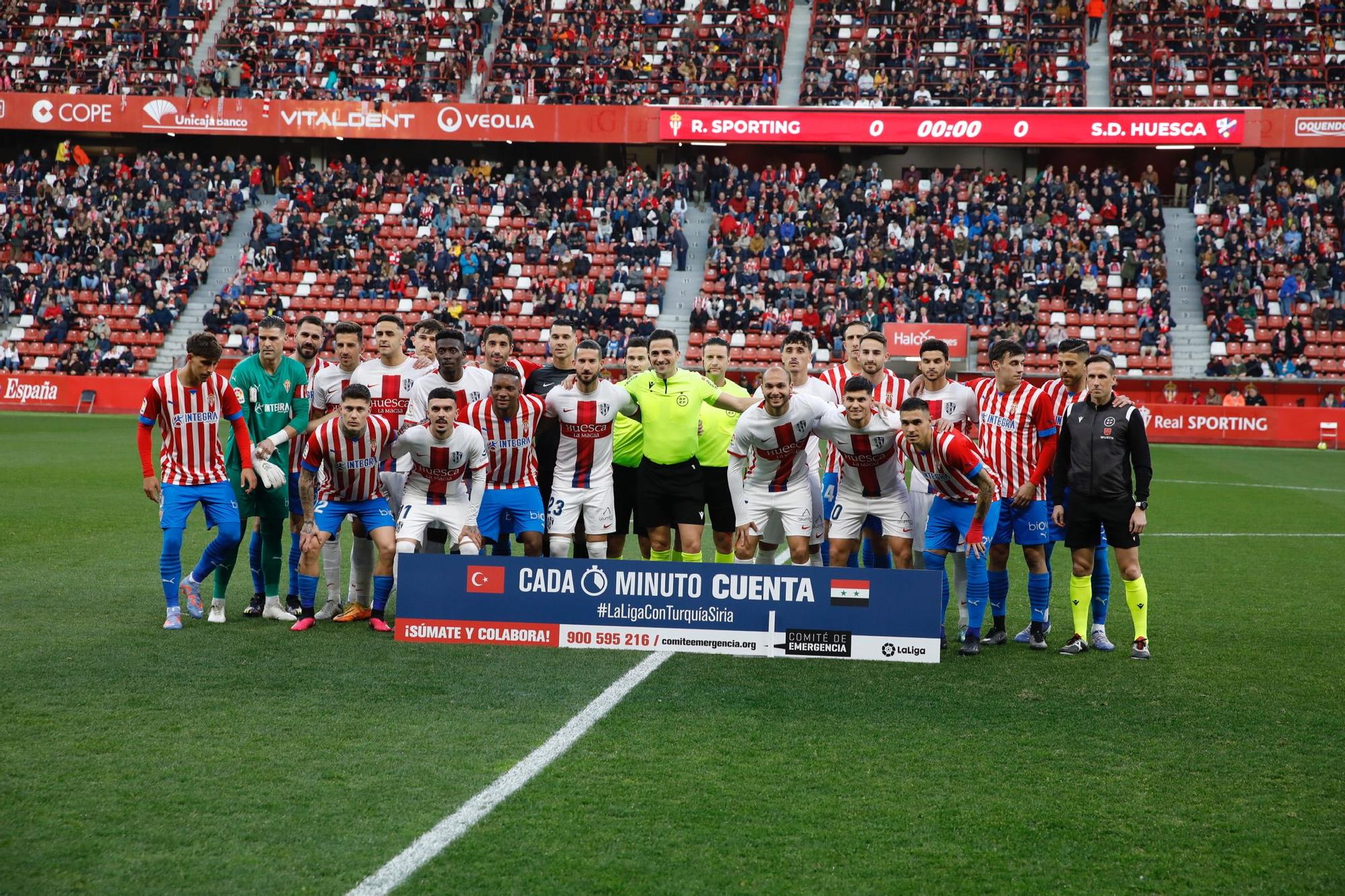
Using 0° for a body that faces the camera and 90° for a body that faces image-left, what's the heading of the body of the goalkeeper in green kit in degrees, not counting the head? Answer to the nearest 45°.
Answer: approximately 0°

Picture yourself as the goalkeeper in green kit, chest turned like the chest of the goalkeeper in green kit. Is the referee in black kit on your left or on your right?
on your left

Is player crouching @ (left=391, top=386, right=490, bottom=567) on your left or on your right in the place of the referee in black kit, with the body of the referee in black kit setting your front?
on your right

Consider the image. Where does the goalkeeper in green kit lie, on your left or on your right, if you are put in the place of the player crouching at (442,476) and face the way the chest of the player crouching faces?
on your right

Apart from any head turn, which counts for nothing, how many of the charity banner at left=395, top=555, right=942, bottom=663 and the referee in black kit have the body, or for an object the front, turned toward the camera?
2

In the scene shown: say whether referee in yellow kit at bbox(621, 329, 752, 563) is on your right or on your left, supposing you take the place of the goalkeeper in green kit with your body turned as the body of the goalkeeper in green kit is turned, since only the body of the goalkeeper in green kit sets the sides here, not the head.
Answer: on your left

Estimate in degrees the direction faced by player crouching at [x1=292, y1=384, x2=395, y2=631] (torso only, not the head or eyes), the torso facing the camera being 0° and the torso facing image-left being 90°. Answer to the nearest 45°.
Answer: approximately 0°
